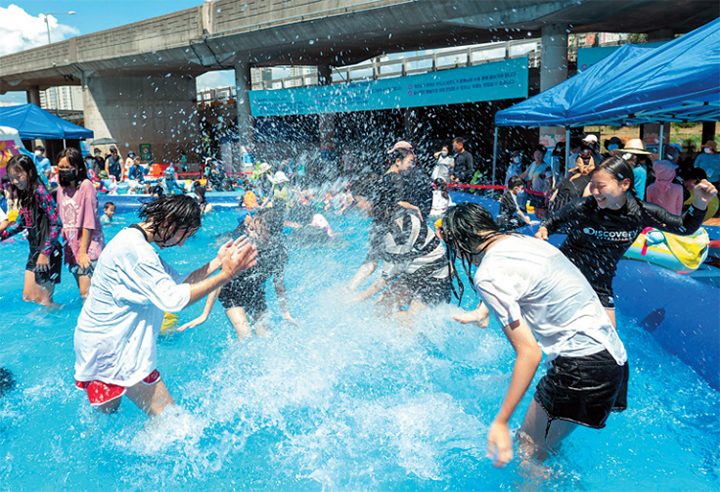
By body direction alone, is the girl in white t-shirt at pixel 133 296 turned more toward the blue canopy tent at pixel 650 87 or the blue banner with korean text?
the blue canopy tent

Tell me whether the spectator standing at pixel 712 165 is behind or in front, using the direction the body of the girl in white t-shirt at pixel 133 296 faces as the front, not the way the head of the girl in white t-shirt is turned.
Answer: in front

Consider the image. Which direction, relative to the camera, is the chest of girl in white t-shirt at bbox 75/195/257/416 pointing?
to the viewer's right

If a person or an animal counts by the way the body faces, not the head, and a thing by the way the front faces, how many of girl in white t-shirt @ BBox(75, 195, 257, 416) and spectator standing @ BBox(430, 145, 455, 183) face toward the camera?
1

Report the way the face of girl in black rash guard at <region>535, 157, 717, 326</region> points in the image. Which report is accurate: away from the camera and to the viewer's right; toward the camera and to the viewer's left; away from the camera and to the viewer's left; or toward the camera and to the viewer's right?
toward the camera and to the viewer's left

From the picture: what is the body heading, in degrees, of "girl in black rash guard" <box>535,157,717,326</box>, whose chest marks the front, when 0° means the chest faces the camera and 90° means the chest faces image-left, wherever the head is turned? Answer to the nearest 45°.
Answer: approximately 0°

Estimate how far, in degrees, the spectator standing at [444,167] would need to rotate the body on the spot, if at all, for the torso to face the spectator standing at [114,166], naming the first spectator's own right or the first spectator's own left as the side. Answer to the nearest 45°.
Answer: approximately 135° to the first spectator's own right

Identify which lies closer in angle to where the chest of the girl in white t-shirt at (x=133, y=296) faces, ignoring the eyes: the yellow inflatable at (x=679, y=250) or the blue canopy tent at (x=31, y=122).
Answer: the yellow inflatable

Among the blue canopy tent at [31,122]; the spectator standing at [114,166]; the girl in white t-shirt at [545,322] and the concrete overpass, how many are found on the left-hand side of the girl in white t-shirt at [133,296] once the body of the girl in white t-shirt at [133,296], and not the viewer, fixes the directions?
3

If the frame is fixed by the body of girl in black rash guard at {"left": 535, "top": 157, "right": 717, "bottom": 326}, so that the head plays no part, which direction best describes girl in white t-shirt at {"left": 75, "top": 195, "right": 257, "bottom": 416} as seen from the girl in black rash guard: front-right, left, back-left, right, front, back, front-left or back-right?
front-right

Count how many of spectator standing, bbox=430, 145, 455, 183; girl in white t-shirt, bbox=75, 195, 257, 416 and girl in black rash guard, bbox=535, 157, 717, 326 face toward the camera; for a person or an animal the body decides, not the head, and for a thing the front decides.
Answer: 2

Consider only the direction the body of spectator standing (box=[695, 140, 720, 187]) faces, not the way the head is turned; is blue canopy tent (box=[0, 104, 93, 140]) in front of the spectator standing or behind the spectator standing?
in front

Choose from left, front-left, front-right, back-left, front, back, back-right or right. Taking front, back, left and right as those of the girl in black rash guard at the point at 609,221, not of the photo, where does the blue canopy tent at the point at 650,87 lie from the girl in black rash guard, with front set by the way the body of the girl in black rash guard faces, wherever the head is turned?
back

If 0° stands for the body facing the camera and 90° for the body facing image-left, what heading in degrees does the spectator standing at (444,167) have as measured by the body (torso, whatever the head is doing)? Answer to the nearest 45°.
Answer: approximately 0°
